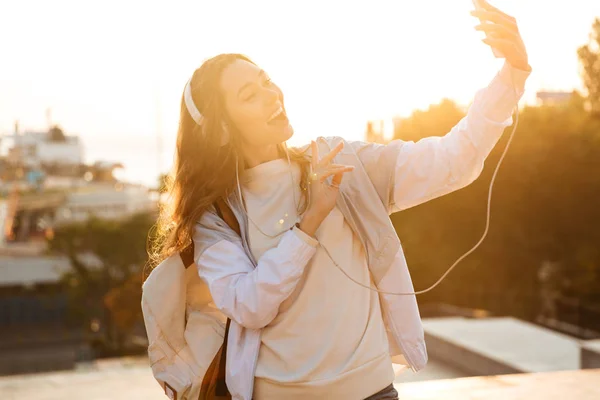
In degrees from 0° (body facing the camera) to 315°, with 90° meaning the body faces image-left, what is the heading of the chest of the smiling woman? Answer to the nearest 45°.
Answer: approximately 315°

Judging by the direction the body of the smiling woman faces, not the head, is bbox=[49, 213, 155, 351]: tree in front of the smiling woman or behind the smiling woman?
behind

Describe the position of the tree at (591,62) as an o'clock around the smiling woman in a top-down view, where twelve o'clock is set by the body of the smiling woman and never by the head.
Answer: The tree is roughly at 8 o'clock from the smiling woman.

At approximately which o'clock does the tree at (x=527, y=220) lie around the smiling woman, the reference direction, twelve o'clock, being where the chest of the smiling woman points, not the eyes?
The tree is roughly at 8 o'clock from the smiling woman.
